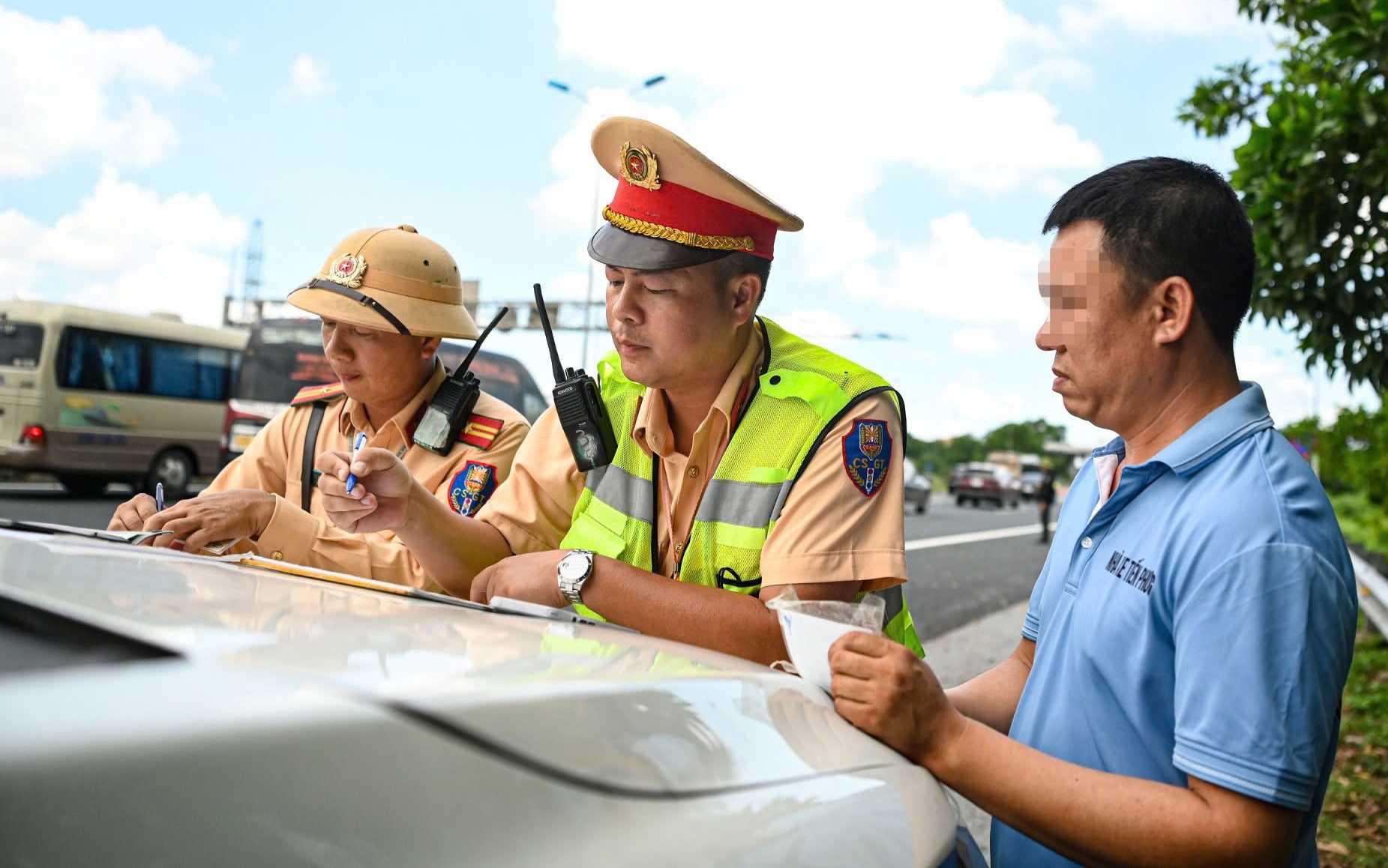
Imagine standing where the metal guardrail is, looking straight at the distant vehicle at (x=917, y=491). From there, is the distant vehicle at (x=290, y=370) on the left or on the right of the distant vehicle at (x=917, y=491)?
left

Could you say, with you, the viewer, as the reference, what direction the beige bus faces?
facing away from the viewer and to the right of the viewer

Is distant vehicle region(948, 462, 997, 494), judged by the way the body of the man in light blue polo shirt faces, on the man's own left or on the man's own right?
on the man's own right

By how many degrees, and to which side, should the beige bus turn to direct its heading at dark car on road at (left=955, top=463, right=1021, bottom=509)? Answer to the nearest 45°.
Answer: approximately 45° to its right

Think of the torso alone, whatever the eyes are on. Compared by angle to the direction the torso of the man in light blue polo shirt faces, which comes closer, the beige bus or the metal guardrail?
the beige bus

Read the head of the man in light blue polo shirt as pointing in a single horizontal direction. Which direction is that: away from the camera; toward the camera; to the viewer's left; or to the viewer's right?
to the viewer's left

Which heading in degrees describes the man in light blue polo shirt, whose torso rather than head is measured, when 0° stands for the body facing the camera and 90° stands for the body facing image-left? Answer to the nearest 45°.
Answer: approximately 45°
